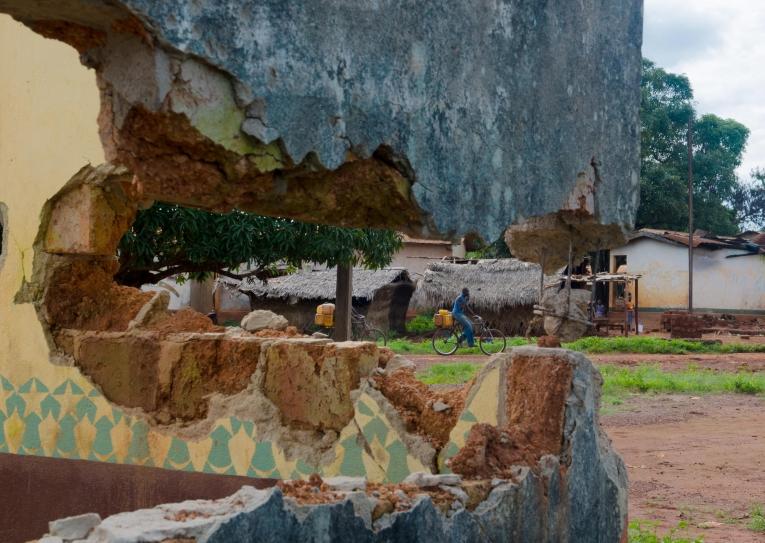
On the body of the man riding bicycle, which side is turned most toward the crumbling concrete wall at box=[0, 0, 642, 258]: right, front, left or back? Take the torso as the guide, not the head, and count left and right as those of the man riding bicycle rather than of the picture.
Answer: right

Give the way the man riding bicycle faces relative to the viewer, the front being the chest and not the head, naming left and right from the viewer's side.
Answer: facing to the right of the viewer

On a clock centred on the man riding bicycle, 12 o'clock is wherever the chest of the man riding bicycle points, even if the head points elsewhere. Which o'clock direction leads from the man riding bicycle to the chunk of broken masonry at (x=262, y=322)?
The chunk of broken masonry is roughly at 3 o'clock from the man riding bicycle.

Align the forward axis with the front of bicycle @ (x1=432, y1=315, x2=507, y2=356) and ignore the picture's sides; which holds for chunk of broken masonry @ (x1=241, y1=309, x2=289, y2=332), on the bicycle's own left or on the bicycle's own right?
on the bicycle's own right

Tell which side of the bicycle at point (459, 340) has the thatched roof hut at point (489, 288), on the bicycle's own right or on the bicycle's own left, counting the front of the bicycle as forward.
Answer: on the bicycle's own left

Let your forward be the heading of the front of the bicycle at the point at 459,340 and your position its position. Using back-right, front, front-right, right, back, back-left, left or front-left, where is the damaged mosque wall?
right

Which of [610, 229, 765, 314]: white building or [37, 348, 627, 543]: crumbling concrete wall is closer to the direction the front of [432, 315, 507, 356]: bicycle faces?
the white building

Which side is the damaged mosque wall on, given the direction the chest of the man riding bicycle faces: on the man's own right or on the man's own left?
on the man's own right

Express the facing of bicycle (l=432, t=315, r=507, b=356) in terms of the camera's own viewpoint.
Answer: facing to the right of the viewer

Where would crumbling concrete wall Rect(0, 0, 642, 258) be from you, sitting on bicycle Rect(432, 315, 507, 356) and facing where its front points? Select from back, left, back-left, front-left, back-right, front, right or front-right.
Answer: right
